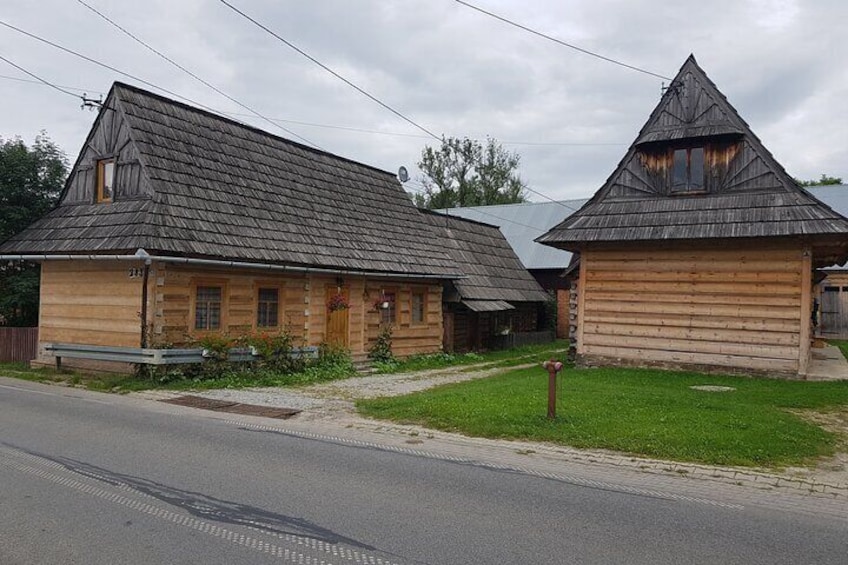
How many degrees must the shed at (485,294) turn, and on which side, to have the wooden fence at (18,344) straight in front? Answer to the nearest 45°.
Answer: approximately 90° to its right

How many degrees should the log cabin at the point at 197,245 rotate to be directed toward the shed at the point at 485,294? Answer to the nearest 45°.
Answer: approximately 90° to its left
